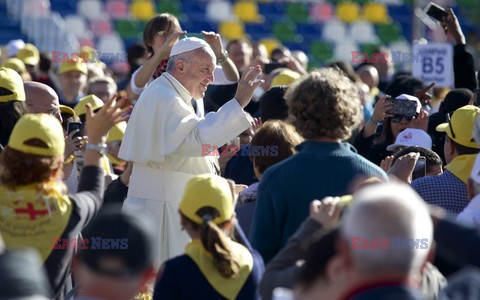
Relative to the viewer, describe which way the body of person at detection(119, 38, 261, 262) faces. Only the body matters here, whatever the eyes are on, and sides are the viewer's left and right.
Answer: facing to the right of the viewer

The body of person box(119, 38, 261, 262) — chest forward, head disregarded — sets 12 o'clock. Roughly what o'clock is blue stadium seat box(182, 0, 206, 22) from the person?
The blue stadium seat is roughly at 9 o'clock from the person.

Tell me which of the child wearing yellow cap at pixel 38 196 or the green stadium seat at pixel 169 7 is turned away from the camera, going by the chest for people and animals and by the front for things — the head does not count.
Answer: the child wearing yellow cap

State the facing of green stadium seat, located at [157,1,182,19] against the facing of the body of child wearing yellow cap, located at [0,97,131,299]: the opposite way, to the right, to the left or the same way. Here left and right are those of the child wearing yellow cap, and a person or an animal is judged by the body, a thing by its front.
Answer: the opposite way

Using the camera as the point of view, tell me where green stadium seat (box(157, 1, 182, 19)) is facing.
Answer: facing the viewer

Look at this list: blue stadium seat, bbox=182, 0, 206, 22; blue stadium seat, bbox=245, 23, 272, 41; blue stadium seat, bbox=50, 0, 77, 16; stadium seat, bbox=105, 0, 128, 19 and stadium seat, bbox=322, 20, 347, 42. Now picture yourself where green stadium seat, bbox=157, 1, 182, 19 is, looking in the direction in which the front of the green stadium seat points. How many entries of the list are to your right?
2

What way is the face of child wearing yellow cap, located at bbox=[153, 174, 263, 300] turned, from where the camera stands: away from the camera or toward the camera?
away from the camera

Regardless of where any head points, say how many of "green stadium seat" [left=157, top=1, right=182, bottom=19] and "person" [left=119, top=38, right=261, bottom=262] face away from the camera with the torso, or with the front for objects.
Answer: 0

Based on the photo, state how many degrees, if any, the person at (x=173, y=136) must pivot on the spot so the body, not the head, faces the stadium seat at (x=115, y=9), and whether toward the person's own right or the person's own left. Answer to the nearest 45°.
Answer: approximately 90° to the person's own left

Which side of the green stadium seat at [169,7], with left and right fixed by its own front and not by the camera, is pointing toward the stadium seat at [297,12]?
left
